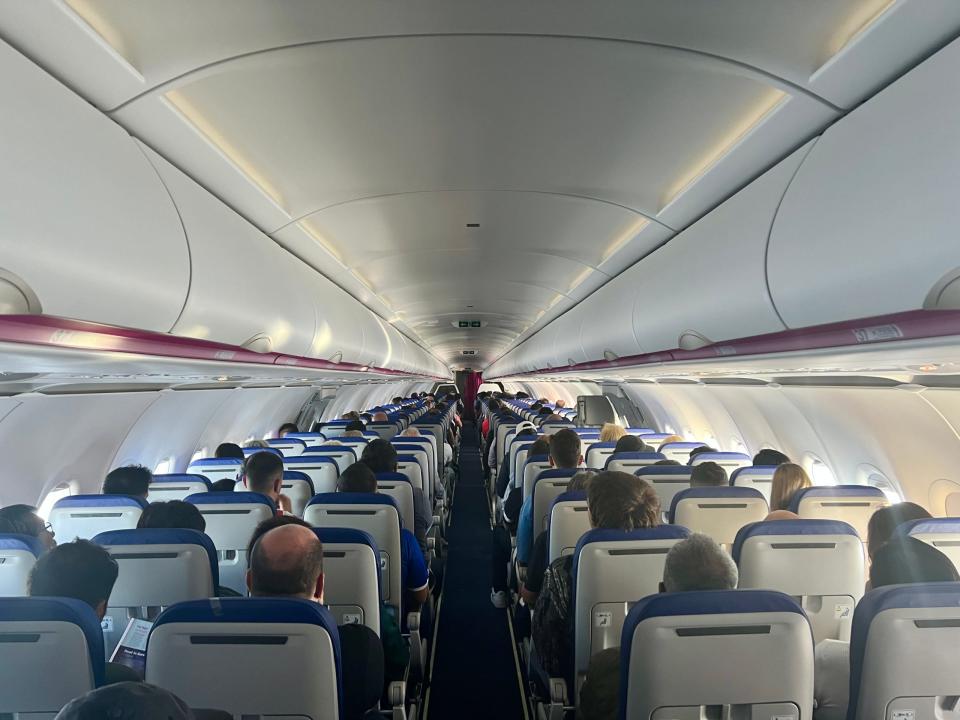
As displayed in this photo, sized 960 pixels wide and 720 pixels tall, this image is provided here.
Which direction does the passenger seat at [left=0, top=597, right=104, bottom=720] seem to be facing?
away from the camera

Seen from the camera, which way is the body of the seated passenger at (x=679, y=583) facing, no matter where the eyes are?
away from the camera

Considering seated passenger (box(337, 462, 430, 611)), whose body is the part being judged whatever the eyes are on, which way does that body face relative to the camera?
away from the camera

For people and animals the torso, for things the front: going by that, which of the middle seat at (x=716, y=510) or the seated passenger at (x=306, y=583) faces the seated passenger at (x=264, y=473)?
the seated passenger at (x=306, y=583)

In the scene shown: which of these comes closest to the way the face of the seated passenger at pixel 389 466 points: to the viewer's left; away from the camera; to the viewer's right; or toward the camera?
away from the camera

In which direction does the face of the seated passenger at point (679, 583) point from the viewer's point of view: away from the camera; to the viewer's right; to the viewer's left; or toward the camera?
away from the camera

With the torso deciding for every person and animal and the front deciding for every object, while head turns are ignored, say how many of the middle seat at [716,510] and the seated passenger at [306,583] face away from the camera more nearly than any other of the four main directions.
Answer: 2

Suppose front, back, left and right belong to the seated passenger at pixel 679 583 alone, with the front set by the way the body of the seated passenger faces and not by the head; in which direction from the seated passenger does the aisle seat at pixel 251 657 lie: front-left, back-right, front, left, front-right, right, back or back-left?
back-left

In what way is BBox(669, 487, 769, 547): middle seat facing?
away from the camera

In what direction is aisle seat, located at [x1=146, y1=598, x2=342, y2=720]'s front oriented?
away from the camera

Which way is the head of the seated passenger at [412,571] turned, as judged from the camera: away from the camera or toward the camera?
away from the camera

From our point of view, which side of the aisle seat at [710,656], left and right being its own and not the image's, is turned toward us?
back

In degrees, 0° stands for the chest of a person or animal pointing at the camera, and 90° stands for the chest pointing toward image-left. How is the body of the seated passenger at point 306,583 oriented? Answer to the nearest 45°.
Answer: approximately 180°

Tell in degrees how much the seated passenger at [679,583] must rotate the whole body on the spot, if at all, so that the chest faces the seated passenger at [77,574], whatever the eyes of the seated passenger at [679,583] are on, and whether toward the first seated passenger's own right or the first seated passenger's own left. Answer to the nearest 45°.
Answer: approximately 90° to the first seated passenger's own left

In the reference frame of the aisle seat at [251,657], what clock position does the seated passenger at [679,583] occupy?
The seated passenger is roughly at 3 o'clock from the aisle seat.
